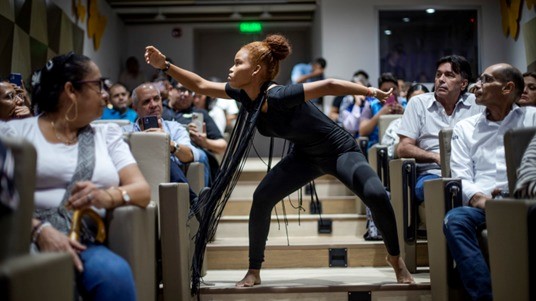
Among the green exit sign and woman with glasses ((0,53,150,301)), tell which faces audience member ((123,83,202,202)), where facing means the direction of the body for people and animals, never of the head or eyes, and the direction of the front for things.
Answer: the green exit sign

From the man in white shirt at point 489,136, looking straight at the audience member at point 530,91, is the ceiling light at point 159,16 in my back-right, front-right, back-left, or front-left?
front-left

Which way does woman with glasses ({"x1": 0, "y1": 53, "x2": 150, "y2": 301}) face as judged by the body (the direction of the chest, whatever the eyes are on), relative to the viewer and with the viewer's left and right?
facing the viewer and to the right of the viewer

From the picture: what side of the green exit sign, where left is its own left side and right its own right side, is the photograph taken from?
front

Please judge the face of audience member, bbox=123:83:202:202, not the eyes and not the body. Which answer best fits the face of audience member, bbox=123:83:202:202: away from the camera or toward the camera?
toward the camera

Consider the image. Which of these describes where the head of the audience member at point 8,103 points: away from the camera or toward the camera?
toward the camera

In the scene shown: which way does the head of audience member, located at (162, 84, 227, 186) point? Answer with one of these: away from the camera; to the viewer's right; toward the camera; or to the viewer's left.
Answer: toward the camera

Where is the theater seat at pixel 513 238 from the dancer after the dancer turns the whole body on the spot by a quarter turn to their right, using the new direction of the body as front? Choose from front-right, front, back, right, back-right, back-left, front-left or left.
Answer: back

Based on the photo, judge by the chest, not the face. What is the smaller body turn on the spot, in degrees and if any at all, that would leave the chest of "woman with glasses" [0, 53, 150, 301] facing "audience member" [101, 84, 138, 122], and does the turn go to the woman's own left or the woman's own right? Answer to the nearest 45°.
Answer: approximately 135° to the woman's own left

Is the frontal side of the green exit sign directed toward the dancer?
yes

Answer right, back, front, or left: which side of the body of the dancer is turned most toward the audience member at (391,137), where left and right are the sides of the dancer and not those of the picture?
back

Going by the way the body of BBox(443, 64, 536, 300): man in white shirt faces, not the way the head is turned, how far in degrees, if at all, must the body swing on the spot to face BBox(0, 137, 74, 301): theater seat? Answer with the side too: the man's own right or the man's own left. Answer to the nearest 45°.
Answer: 0° — they already face it

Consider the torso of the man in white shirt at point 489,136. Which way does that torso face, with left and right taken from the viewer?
facing the viewer and to the left of the viewer

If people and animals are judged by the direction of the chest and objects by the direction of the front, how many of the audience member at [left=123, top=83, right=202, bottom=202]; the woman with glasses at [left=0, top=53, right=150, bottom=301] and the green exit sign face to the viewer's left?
0

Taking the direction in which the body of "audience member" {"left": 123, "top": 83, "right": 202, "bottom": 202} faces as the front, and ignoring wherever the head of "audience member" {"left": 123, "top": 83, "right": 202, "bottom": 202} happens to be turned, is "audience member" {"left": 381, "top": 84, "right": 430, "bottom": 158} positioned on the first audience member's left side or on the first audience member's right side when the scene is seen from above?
on the first audience member's left side

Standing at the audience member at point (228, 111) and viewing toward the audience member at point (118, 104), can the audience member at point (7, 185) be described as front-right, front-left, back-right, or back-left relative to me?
front-left
